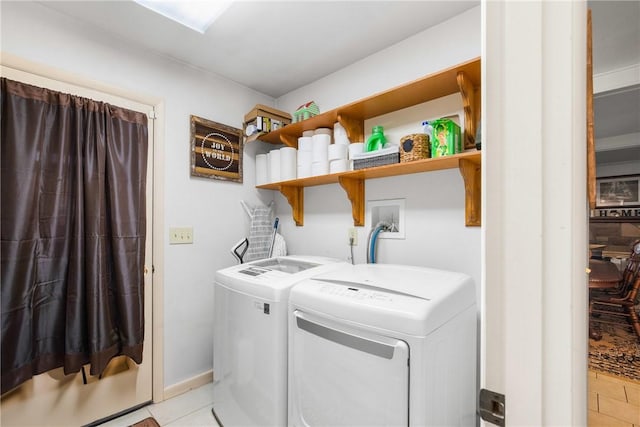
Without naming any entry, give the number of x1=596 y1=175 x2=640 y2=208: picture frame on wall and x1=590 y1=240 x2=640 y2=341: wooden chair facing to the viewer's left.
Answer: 1

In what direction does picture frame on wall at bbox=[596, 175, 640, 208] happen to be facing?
toward the camera

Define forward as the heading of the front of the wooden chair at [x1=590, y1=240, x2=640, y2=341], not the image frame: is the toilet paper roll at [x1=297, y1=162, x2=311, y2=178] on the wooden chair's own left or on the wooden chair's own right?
on the wooden chair's own left

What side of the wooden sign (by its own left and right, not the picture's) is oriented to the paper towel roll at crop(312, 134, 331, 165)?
front

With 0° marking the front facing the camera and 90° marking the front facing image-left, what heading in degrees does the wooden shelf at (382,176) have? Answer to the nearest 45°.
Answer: approximately 45°

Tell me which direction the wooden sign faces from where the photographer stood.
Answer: facing the viewer and to the right of the viewer

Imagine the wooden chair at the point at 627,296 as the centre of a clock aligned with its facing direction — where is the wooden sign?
The wooden sign is roughly at 10 o'clock from the wooden chair.

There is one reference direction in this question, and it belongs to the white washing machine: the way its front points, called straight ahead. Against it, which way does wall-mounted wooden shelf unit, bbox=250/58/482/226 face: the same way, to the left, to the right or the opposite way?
the same way

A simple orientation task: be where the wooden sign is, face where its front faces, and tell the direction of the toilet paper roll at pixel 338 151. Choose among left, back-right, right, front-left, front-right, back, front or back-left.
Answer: front

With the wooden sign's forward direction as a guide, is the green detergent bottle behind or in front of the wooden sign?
in front

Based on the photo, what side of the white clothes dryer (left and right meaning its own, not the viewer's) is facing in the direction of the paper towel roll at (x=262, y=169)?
right

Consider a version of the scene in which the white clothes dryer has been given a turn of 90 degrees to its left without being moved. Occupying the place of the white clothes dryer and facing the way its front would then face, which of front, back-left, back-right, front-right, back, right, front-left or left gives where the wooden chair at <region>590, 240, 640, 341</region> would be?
left

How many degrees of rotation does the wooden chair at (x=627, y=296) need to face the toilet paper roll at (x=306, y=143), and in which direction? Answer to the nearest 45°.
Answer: approximately 45° to its left

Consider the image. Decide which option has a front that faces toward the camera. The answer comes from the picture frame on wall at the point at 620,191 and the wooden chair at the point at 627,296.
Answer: the picture frame on wall
